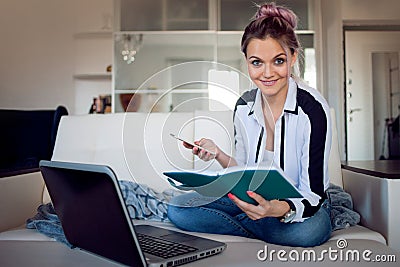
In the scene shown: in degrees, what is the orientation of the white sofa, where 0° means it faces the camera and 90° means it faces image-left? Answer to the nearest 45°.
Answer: approximately 0°

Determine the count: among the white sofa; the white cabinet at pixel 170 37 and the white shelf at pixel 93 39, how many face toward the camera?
3

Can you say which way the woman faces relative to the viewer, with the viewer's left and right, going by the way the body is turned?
facing the viewer and to the left of the viewer

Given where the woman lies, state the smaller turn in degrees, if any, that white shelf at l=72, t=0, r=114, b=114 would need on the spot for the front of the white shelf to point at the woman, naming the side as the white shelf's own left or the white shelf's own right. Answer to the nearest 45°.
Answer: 0° — it already faces them

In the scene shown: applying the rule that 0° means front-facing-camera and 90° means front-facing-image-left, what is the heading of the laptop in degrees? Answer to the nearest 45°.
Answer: approximately 225°

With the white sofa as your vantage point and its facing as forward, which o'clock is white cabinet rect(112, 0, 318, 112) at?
The white cabinet is roughly at 6 o'clock from the white sofa.
